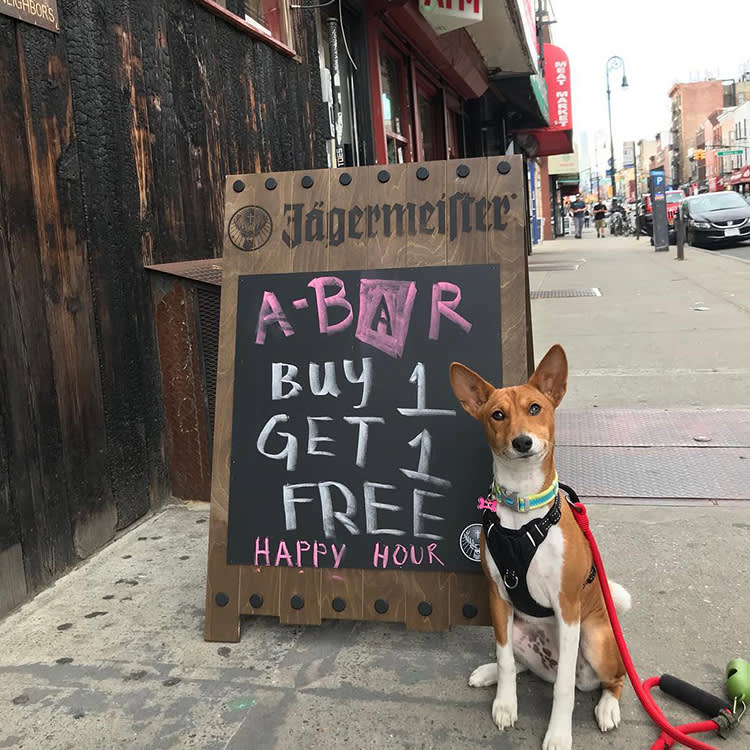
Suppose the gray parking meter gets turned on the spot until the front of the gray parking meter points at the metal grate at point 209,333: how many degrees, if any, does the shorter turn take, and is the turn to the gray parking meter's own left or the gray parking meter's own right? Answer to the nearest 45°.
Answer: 0° — it already faces it

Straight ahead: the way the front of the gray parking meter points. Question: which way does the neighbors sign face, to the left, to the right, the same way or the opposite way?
to the left

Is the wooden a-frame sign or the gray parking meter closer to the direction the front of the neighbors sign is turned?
the wooden a-frame sign

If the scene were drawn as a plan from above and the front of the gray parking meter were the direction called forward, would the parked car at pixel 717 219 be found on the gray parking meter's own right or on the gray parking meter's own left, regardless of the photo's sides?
on the gray parking meter's own left

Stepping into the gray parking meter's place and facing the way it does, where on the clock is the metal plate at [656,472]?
The metal plate is roughly at 12 o'clock from the gray parking meter.

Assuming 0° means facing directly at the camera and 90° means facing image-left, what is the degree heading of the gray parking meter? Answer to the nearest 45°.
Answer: approximately 0°

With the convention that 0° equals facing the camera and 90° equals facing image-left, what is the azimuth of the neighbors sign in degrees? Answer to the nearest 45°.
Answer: approximately 315°

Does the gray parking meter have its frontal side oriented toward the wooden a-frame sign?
yes

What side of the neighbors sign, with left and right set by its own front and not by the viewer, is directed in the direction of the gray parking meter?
left

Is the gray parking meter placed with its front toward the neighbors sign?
yes
